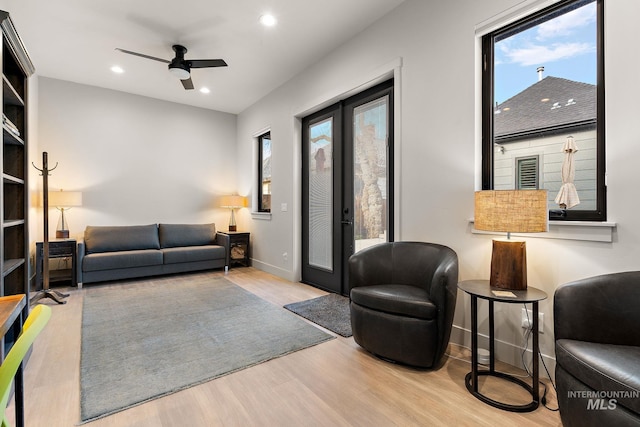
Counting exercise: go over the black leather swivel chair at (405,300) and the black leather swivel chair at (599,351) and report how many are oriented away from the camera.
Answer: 0

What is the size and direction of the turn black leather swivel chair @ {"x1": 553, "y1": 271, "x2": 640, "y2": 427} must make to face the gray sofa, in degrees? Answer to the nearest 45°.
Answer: approximately 45° to its right

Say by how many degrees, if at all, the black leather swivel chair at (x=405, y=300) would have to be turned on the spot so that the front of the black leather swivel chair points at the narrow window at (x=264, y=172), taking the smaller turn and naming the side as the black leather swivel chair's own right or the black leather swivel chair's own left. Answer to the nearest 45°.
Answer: approximately 90° to the black leather swivel chair's own right

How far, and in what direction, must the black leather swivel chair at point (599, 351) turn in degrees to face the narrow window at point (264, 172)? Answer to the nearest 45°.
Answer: approximately 45° to its right

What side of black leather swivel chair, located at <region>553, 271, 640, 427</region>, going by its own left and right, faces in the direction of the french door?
right

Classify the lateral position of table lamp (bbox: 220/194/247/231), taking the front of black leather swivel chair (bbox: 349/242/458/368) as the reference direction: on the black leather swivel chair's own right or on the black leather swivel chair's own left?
on the black leather swivel chair's own right

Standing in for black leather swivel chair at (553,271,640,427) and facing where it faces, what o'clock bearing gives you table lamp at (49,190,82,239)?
The table lamp is roughly at 1 o'clock from the black leather swivel chair.

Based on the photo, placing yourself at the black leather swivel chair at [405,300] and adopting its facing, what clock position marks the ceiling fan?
The ceiling fan is roughly at 2 o'clock from the black leather swivel chair.

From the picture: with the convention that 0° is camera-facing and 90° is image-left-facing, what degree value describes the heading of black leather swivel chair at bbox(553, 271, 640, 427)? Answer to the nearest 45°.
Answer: approximately 45°

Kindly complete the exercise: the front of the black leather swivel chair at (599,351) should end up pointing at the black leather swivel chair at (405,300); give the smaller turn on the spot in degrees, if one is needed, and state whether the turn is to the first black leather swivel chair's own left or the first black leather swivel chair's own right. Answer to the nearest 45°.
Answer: approximately 45° to the first black leather swivel chair's own right

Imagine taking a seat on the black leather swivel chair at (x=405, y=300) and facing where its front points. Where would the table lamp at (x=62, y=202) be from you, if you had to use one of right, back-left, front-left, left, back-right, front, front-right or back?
front-right

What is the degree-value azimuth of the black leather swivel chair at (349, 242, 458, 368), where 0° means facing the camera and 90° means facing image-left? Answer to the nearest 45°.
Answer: approximately 45°
